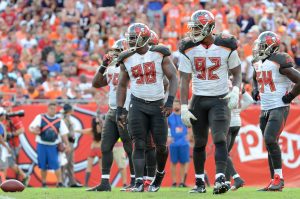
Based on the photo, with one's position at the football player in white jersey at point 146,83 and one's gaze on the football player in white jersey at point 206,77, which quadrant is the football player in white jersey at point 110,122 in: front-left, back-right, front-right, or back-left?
back-left

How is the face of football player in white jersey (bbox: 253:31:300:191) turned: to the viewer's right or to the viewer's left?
to the viewer's left

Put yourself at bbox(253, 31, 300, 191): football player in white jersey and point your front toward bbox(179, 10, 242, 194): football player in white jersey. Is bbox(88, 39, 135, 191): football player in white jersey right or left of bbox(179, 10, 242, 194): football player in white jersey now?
right

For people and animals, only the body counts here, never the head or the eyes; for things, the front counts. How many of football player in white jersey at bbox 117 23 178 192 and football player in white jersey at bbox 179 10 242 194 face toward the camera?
2
